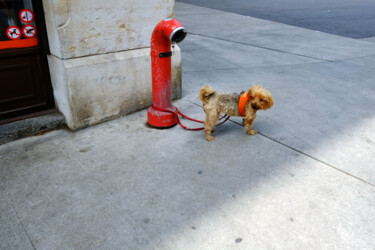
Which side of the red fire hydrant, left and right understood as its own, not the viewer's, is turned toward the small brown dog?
front

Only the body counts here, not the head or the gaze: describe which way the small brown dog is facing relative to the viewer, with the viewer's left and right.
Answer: facing to the right of the viewer

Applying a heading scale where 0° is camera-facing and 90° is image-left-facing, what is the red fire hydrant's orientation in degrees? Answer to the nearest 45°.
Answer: approximately 315°

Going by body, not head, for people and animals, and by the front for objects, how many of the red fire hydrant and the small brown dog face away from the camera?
0

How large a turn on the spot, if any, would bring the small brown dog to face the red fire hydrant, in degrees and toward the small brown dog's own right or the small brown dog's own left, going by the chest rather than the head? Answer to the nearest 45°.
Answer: approximately 180°
